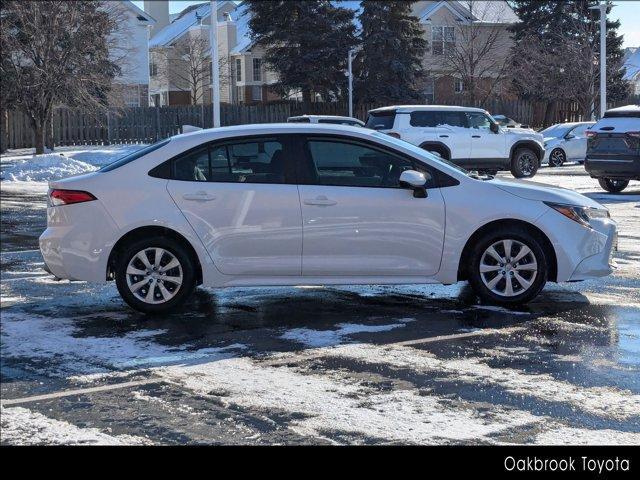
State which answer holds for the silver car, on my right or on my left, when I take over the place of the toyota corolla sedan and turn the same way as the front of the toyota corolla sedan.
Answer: on my left

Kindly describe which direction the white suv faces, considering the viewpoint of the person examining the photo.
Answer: facing away from the viewer and to the right of the viewer

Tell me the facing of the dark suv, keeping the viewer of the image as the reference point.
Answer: facing away from the viewer and to the right of the viewer

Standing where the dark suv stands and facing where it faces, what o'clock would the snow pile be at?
The snow pile is roughly at 8 o'clock from the dark suv.

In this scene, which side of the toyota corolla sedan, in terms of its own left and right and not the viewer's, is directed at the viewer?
right

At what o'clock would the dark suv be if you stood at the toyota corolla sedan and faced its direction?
The dark suv is roughly at 10 o'clock from the toyota corolla sedan.

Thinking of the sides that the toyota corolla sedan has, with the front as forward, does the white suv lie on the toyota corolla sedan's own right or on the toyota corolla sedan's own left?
on the toyota corolla sedan's own left
